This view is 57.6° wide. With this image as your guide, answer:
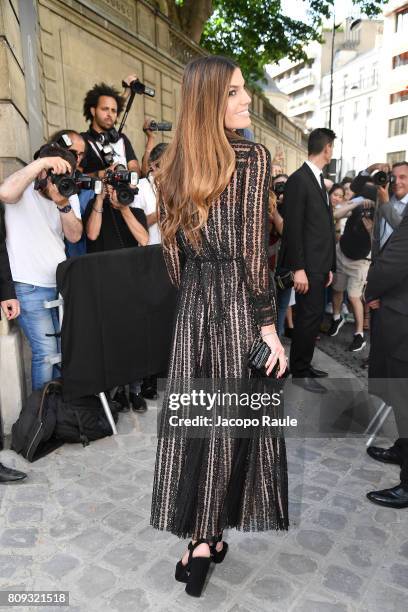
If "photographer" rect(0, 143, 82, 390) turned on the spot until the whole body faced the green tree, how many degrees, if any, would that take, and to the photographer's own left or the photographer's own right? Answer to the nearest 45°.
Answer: approximately 90° to the photographer's own left

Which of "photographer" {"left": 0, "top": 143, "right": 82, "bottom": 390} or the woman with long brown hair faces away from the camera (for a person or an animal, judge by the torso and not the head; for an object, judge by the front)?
the woman with long brown hair

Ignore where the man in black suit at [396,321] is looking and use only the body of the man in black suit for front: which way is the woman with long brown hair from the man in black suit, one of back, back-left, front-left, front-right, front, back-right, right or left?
front-left

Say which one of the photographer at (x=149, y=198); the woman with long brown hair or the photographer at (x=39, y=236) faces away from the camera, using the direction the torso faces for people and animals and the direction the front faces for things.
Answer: the woman with long brown hair

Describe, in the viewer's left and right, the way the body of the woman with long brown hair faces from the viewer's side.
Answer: facing away from the viewer

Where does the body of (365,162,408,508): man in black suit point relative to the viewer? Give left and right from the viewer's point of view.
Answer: facing to the left of the viewer
